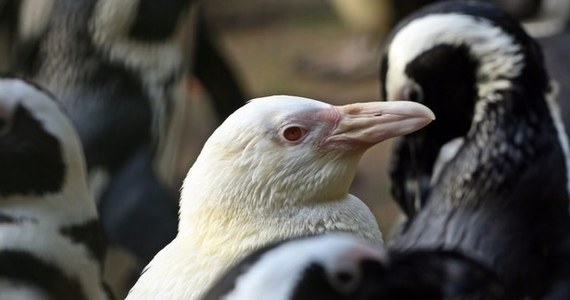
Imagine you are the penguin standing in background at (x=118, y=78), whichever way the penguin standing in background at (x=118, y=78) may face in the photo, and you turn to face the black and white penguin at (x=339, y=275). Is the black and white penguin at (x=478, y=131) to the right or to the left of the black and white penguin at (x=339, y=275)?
left

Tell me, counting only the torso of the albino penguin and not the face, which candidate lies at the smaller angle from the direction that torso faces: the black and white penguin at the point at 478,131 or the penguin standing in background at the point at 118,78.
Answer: the black and white penguin

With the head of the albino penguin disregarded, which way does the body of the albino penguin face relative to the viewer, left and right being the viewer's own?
facing to the right of the viewer

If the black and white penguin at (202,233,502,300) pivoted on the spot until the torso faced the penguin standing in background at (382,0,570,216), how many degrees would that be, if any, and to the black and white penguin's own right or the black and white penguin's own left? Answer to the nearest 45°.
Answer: approximately 90° to the black and white penguin's own left

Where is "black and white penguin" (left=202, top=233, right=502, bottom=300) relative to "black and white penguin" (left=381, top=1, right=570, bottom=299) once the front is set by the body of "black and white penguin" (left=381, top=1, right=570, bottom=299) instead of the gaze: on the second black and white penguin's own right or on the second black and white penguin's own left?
on the second black and white penguin's own left

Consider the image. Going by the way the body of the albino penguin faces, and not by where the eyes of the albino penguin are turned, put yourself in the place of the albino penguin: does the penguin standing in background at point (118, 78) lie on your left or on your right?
on your left
